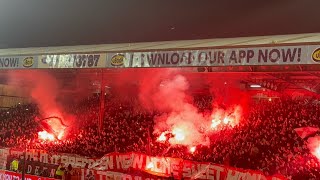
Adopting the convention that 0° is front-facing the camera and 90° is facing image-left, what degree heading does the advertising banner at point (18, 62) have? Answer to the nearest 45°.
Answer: approximately 0°

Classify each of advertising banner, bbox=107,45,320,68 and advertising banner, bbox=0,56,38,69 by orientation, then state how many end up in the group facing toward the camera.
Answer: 2

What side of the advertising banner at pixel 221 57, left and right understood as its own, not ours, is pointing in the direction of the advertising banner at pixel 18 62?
right

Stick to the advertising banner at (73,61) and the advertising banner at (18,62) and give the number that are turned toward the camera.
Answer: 2

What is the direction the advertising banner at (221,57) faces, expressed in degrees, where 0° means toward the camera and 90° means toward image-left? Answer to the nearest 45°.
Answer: approximately 0°

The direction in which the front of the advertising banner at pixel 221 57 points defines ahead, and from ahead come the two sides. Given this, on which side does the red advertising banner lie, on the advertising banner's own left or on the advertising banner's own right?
on the advertising banner's own right

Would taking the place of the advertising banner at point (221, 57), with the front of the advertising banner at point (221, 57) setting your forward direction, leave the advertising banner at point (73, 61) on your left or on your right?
on your right

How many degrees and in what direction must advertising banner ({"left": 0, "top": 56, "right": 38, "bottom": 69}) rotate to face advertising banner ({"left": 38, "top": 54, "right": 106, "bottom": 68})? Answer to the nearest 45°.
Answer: approximately 45° to its left
